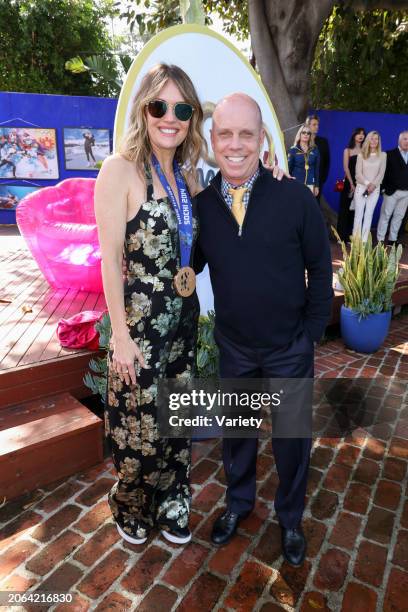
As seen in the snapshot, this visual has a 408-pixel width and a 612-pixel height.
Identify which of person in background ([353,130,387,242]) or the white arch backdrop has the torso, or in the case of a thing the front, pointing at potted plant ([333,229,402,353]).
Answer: the person in background

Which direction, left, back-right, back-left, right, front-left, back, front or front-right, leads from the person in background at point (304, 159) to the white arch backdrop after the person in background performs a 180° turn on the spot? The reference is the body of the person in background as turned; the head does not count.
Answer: back

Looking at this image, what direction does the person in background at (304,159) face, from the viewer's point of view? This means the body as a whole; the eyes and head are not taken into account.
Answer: toward the camera

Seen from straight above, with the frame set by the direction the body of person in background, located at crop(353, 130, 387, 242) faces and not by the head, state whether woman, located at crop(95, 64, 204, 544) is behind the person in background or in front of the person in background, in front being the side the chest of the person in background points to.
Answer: in front

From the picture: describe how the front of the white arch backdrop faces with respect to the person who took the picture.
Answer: facing the viewer

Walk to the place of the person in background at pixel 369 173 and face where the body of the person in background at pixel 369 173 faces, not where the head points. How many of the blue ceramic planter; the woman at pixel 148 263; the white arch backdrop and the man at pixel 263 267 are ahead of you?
4

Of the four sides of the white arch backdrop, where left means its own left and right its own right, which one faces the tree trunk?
back

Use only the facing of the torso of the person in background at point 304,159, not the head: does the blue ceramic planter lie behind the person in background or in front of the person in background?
in front

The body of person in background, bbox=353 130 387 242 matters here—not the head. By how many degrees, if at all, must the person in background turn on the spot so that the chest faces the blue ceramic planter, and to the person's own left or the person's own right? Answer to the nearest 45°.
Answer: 0° — they already face it

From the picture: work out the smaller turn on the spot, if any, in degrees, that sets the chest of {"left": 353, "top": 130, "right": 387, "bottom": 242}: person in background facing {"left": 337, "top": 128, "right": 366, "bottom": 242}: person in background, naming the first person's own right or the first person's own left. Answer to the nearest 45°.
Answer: approximately 135° to the first person's own right

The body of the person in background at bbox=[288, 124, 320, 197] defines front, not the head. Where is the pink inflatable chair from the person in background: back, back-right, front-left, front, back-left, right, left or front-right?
front-right

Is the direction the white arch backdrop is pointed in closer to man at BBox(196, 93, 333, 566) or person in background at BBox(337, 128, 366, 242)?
the man
